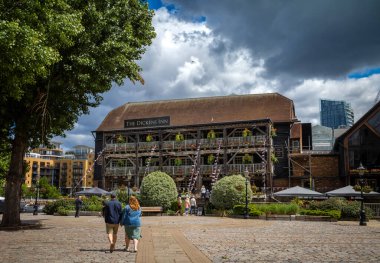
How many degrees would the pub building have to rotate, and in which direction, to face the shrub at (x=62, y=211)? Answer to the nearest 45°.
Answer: approximately 45° to its right

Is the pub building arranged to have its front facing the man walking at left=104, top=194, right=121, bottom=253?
yes

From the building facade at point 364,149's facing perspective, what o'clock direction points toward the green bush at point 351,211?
The green bush is roughly at 12 o'clock from the building facade.

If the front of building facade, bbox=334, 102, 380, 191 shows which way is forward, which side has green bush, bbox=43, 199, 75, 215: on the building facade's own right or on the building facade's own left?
on the building facade's own right

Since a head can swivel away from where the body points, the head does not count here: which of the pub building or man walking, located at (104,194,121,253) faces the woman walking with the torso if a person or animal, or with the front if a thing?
the pub building

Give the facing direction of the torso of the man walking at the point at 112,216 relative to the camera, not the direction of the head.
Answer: away from the camera

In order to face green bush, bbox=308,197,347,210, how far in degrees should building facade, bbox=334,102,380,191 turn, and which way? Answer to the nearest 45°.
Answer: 0° — it already faces it

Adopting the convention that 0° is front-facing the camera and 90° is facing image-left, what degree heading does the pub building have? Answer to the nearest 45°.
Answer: approximately 0°

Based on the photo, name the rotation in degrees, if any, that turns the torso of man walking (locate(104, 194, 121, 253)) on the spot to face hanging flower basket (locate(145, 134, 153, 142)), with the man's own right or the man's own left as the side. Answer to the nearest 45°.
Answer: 0° — they already face it

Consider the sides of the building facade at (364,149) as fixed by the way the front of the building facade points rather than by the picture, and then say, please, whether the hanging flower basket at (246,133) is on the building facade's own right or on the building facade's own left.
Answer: on the building facade's own right

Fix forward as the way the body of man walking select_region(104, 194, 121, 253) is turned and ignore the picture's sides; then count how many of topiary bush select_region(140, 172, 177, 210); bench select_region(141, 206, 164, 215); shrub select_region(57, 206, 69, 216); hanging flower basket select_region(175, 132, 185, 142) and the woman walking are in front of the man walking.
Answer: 4
